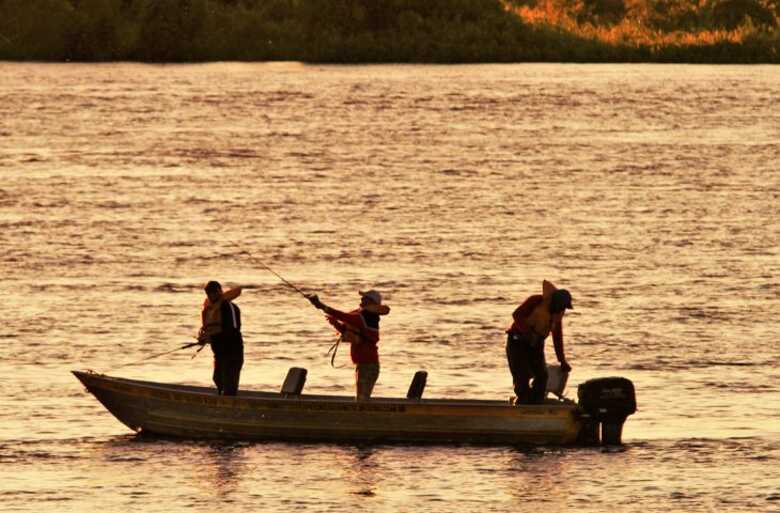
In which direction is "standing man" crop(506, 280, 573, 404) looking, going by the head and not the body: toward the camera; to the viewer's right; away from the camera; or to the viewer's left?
to the viewer's right

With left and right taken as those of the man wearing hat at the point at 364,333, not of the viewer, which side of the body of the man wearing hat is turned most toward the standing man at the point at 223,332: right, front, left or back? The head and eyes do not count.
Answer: front

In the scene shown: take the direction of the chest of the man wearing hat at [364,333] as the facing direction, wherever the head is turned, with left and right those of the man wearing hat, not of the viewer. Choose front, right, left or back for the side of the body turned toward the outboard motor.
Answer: back

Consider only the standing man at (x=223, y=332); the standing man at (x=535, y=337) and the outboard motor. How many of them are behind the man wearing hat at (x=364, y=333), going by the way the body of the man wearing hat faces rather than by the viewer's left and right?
2

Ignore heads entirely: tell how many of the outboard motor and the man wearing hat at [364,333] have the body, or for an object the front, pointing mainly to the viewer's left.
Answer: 2

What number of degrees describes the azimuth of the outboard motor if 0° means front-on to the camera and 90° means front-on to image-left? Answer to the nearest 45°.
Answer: approximately 90°

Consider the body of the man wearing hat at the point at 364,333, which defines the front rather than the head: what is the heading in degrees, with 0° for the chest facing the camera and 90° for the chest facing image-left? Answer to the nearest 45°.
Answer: approximately 90°

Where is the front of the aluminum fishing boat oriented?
to the viewer's left

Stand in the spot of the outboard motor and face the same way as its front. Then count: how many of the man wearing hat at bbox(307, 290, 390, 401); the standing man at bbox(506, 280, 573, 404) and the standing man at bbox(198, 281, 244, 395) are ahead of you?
3
